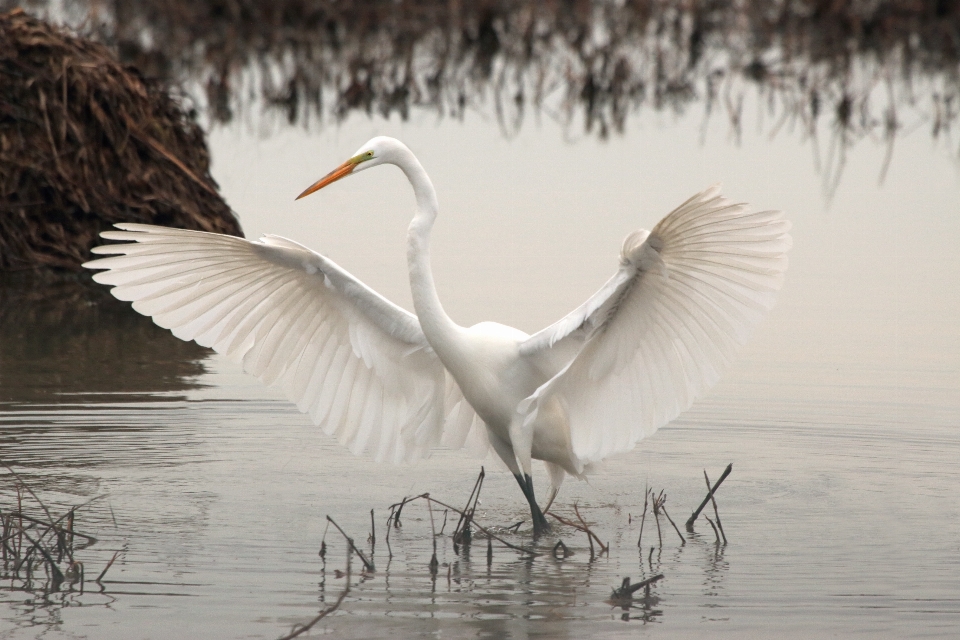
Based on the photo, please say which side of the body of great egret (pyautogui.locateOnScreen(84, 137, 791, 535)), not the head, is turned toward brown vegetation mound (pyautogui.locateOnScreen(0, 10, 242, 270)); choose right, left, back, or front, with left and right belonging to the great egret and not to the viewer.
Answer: right

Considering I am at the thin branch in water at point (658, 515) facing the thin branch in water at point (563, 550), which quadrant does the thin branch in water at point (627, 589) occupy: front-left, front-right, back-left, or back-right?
front-left

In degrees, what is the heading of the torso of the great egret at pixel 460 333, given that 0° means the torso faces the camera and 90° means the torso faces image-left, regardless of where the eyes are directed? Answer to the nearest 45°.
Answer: approximately 45°

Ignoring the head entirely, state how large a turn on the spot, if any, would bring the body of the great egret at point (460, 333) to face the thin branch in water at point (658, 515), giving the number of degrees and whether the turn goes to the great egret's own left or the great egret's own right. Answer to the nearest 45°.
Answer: approximately 135° to the great egret's own left
